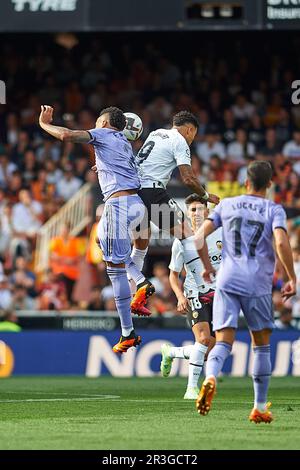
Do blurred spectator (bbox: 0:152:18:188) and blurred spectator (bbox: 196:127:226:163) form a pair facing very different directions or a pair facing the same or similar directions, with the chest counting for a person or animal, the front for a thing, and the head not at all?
same or similar directions

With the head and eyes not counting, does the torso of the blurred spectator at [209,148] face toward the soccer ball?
yes

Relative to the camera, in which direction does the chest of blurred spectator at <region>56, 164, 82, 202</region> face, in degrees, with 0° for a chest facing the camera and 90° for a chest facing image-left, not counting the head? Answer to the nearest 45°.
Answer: approximately 0°

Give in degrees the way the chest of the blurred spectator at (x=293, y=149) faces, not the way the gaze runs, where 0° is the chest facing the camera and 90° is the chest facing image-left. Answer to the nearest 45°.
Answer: approximately 0°

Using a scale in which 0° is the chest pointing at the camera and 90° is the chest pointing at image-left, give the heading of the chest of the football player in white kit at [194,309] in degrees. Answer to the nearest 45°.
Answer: approximately 315°

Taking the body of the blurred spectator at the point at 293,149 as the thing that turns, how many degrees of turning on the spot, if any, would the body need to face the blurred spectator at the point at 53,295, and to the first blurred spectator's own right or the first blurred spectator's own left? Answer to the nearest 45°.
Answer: approximately 45° to the first blurred spectator's own right

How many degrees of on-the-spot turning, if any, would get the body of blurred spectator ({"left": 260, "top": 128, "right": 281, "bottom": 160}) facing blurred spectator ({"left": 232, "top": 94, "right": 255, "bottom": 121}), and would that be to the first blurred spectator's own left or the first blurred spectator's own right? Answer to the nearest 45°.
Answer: approximately 135° to the first blurred spectator's own right

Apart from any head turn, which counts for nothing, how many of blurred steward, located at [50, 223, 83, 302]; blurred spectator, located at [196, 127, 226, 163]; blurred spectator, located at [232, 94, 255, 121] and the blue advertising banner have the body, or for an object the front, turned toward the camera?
4

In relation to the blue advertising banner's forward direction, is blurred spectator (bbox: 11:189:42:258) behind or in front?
behind

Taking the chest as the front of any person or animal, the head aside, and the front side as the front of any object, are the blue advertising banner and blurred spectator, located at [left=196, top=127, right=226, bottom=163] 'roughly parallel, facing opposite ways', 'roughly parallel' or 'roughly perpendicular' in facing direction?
roughly parallel

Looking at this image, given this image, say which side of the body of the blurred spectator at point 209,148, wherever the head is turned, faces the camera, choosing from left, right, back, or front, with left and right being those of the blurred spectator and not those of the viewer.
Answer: front

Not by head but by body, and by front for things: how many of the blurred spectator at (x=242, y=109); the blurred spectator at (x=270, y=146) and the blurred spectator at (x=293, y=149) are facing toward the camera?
3

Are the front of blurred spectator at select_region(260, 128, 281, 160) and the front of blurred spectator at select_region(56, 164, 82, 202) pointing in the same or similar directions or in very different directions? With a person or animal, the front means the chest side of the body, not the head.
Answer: same or similar directions

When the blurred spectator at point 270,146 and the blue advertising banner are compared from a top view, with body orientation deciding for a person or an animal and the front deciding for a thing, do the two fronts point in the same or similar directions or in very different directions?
same or similar directions

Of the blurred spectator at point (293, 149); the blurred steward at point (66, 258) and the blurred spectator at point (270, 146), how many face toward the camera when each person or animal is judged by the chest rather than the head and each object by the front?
3

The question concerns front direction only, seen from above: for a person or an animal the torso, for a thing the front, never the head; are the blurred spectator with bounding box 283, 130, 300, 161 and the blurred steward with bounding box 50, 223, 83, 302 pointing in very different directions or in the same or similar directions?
same or similar directions

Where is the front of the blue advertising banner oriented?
toward the camera
